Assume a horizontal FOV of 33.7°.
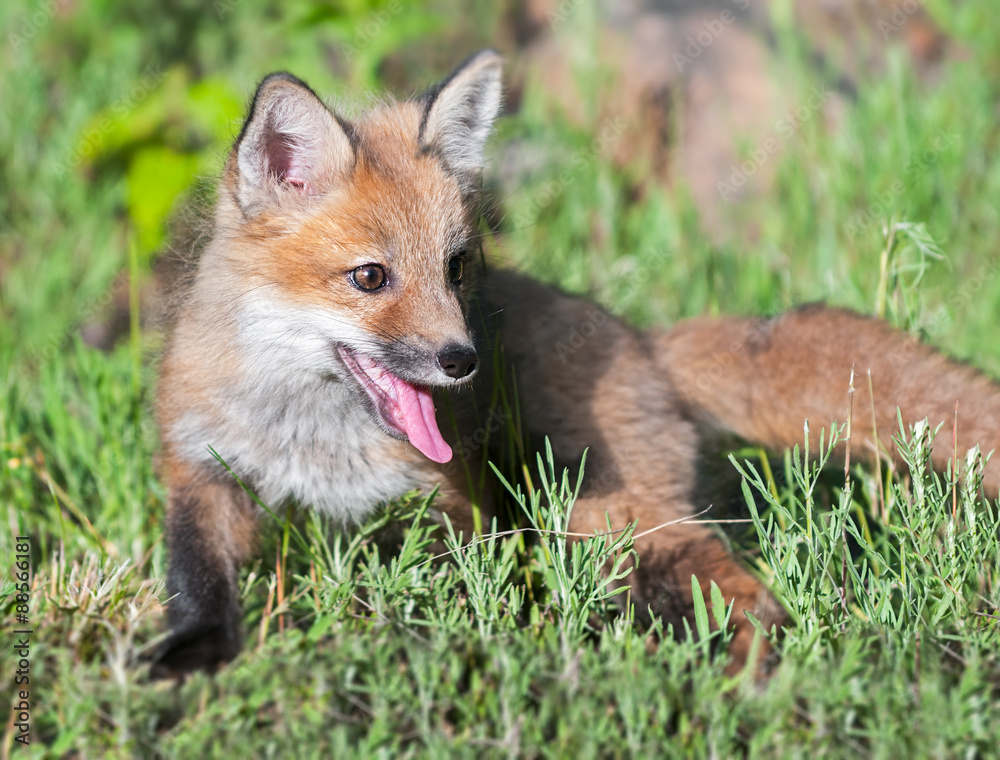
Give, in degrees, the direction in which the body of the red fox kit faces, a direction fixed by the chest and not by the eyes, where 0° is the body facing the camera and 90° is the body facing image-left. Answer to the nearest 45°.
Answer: approximately 45°
